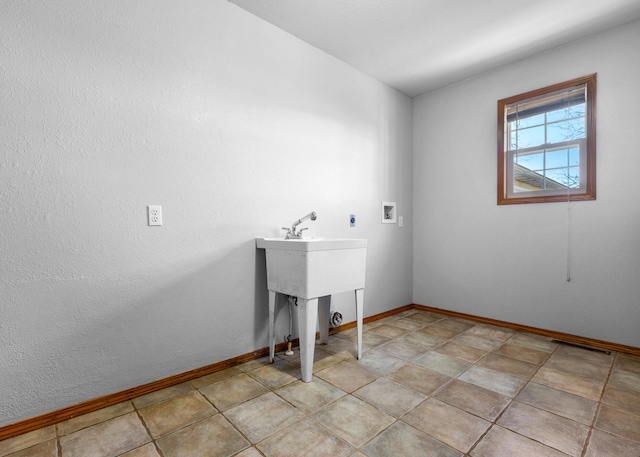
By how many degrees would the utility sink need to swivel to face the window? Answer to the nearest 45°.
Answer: approximately 45° to its left

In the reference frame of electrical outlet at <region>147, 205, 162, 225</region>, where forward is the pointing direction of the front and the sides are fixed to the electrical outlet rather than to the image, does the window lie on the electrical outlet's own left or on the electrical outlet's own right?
on the electrical outlet's own left

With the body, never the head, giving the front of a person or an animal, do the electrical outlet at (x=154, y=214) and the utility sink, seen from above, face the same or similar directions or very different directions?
same or similar directions

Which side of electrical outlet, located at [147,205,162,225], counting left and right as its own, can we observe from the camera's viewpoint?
front

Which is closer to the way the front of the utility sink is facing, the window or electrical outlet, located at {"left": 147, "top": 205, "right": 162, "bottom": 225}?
the window

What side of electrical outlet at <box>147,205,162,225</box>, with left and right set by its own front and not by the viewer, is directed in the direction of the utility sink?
left

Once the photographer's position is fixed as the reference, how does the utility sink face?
facing the viewer and to the right of the viewer

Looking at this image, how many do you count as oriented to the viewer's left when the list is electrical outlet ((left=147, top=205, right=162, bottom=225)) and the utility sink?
0
